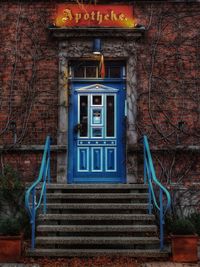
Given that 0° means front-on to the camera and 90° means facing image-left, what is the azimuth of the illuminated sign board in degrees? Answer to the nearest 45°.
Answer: approximately 0°

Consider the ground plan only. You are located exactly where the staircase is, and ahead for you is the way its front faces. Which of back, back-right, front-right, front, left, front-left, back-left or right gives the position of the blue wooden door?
back

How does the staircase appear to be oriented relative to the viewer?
toward the camera

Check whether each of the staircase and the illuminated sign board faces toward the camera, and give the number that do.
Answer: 2
